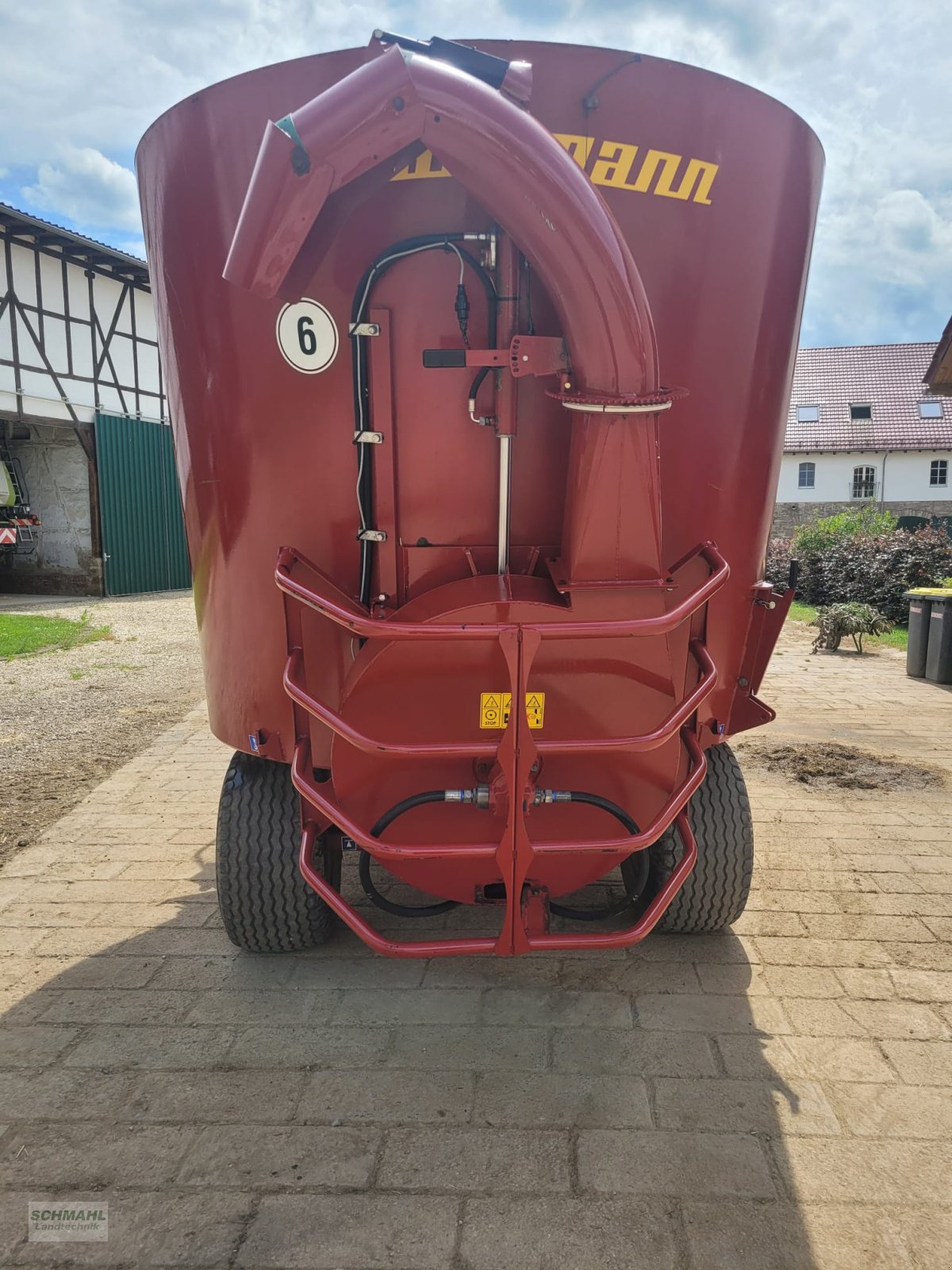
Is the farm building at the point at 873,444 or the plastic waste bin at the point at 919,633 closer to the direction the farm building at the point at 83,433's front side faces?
the plastic waste bin

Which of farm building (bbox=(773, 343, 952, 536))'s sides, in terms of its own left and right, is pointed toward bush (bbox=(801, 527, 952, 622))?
front

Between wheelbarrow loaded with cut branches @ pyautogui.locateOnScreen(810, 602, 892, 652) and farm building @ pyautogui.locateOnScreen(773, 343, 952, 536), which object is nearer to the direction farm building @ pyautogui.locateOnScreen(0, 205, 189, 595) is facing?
the wheelbarrow loaded with cut branches

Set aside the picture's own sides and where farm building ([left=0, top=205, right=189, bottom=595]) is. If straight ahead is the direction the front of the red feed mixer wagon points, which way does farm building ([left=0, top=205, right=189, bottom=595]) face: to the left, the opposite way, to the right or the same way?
to the right

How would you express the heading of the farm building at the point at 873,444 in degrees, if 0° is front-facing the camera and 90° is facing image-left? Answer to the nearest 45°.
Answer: approximately 0°

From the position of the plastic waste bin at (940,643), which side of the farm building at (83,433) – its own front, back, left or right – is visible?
front

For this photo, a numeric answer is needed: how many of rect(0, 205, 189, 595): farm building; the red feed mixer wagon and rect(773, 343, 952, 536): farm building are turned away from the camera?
1

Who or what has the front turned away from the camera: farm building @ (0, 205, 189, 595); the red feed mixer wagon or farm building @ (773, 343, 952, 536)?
the red feed mixer wagon

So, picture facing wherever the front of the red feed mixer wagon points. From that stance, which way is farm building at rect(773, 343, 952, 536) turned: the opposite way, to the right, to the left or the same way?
the opposite way

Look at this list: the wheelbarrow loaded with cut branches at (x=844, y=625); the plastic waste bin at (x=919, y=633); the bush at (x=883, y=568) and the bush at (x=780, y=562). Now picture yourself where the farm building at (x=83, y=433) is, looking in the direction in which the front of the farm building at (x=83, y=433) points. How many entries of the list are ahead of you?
4

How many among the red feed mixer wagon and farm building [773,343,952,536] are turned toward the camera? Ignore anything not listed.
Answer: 1

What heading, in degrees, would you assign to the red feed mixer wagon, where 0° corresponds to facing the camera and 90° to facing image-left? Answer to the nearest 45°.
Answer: approximately 180°

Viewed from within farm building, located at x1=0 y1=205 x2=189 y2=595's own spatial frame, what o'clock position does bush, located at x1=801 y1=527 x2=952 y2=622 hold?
The bush is roughly at 12 o'clock from the farm building.
